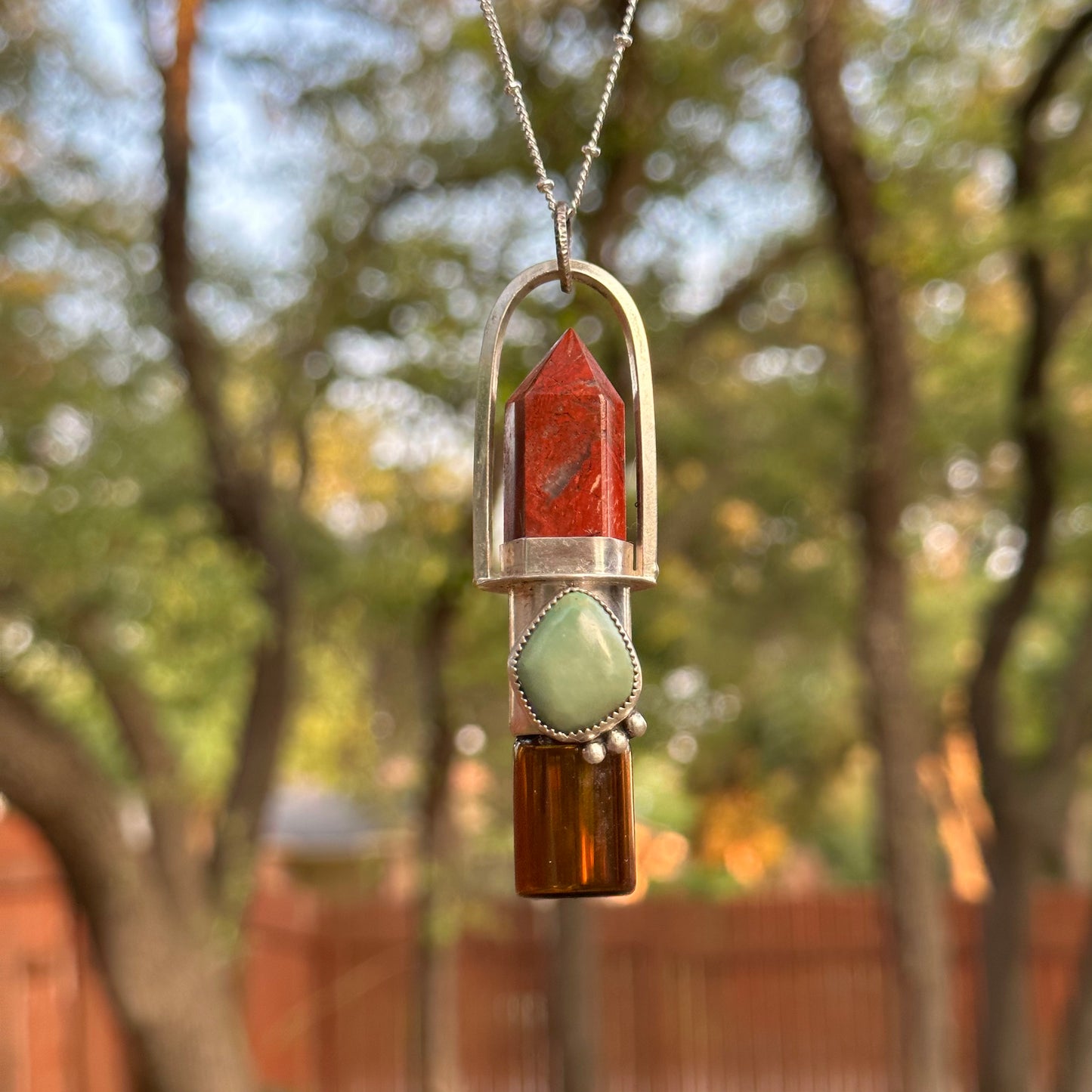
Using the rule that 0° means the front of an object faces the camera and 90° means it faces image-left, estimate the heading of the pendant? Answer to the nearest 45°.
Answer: approximately 0°

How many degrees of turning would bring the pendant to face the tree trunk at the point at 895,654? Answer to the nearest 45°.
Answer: approximately 180°

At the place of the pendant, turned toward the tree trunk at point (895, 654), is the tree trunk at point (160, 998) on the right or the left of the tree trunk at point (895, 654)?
left

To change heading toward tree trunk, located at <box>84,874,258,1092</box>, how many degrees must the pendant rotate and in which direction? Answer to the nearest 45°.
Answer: approximately 180°

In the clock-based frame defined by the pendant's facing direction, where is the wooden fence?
The wooden fence is roughly at 6 o'clock from the pendant.
